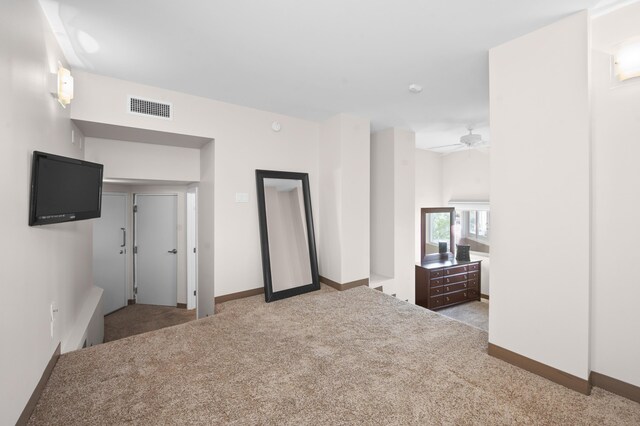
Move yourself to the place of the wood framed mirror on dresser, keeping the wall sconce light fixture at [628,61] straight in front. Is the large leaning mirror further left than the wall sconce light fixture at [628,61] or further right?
right

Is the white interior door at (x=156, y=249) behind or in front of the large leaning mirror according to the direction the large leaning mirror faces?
behind

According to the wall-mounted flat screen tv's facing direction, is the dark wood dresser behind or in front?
in front

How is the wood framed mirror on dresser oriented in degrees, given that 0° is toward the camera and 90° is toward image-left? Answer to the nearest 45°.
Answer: approximately 315°

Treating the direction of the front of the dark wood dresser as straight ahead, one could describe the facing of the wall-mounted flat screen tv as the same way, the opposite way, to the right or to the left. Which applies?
to the left

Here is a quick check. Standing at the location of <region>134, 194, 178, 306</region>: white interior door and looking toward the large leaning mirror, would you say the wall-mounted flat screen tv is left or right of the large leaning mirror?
right

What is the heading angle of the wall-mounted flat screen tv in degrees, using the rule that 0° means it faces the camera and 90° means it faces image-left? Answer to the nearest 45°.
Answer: approximately 315°

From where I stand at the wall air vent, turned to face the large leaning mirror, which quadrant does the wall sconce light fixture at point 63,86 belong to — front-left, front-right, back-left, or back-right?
back-right

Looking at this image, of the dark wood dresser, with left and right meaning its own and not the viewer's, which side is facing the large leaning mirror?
right

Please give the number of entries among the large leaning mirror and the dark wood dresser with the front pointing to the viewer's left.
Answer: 0

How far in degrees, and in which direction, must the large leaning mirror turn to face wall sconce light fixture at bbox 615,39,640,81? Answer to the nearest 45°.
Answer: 0° — it already faces it

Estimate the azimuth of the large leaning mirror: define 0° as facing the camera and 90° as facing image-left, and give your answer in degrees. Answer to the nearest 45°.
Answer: approximately 315°

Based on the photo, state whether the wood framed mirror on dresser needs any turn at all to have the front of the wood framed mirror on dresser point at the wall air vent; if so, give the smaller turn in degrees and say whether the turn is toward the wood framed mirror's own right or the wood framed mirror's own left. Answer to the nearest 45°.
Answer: approximately 90° to the wood framed mirror's own right

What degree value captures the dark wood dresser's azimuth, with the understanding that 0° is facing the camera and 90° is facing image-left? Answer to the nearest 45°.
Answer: approximately 315°
